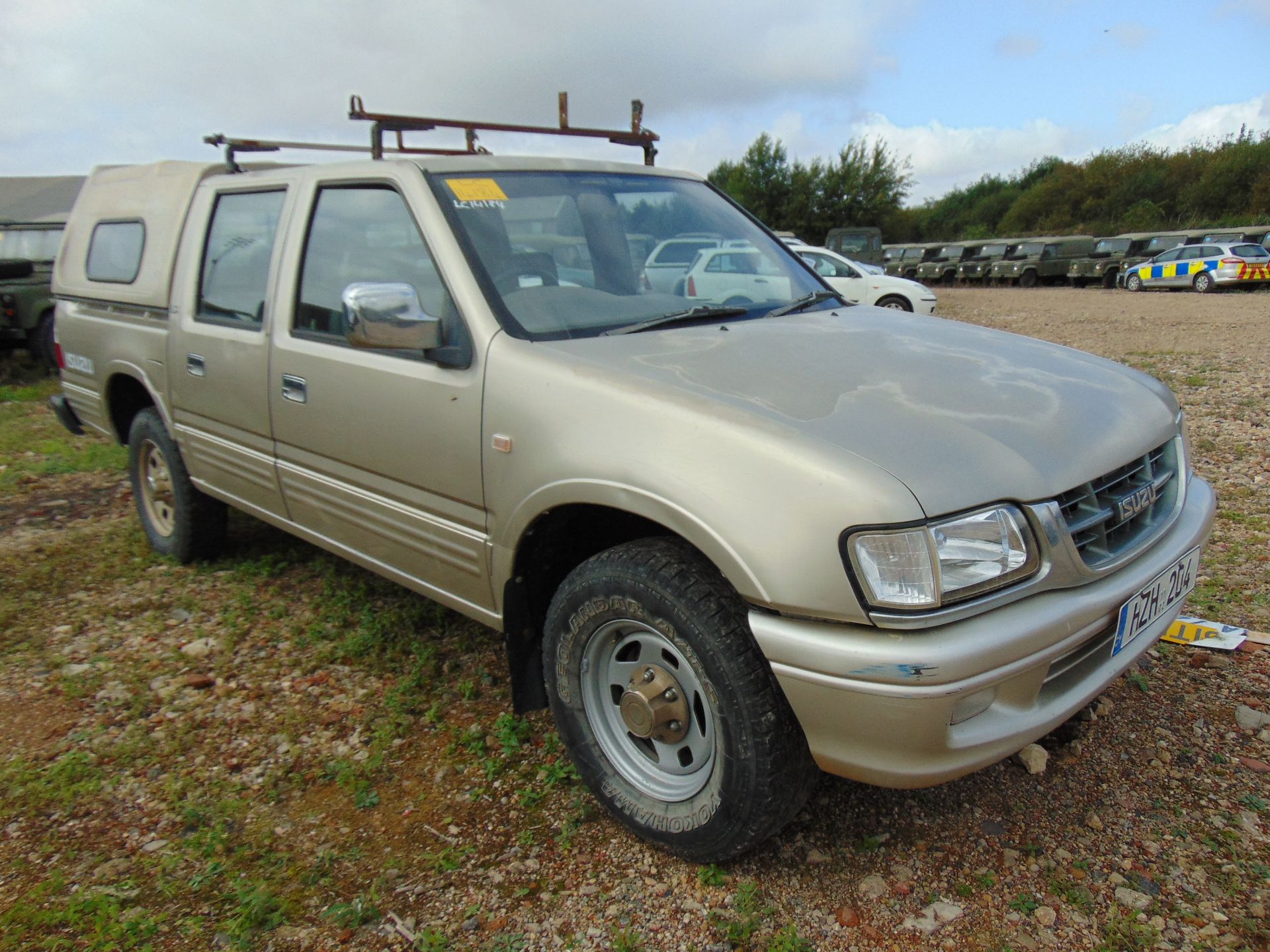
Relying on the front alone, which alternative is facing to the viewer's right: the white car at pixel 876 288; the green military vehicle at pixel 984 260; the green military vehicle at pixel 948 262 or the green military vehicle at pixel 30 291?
the white car

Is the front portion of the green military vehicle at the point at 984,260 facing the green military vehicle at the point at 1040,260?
no

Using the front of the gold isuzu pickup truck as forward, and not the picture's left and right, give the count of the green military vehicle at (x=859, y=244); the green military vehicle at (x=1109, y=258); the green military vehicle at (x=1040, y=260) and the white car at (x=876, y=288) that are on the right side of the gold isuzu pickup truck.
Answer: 0

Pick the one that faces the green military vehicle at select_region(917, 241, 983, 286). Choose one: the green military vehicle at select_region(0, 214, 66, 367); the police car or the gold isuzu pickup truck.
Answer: the police car

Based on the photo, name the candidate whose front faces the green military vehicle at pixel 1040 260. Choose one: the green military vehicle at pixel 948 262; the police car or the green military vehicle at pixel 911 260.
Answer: the police car

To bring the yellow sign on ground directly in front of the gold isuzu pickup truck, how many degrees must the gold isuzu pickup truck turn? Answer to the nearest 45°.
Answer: approximately 45° to its left

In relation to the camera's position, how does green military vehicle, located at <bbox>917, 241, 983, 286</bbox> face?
facing the viewer and to the left of the viewer

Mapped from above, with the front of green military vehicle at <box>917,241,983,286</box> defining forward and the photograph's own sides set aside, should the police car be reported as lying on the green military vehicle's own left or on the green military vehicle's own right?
on the green military vehicle's own left

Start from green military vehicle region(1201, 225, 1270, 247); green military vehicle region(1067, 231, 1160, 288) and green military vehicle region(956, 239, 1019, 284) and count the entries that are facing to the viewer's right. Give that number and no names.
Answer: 0

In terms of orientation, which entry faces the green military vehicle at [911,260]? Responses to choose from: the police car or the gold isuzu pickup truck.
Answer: the police car

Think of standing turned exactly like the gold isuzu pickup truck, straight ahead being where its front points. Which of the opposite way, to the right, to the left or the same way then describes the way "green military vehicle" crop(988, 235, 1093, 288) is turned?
to the right

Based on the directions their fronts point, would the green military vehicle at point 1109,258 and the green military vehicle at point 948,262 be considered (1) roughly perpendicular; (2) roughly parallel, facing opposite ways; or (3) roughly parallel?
roughly parallel

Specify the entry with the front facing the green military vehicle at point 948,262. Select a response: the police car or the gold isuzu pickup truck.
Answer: the police car

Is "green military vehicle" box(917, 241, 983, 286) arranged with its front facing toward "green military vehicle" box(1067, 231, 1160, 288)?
no

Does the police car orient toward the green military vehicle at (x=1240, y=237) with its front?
no

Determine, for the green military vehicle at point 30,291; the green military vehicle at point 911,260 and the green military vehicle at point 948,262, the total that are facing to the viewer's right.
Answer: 0
